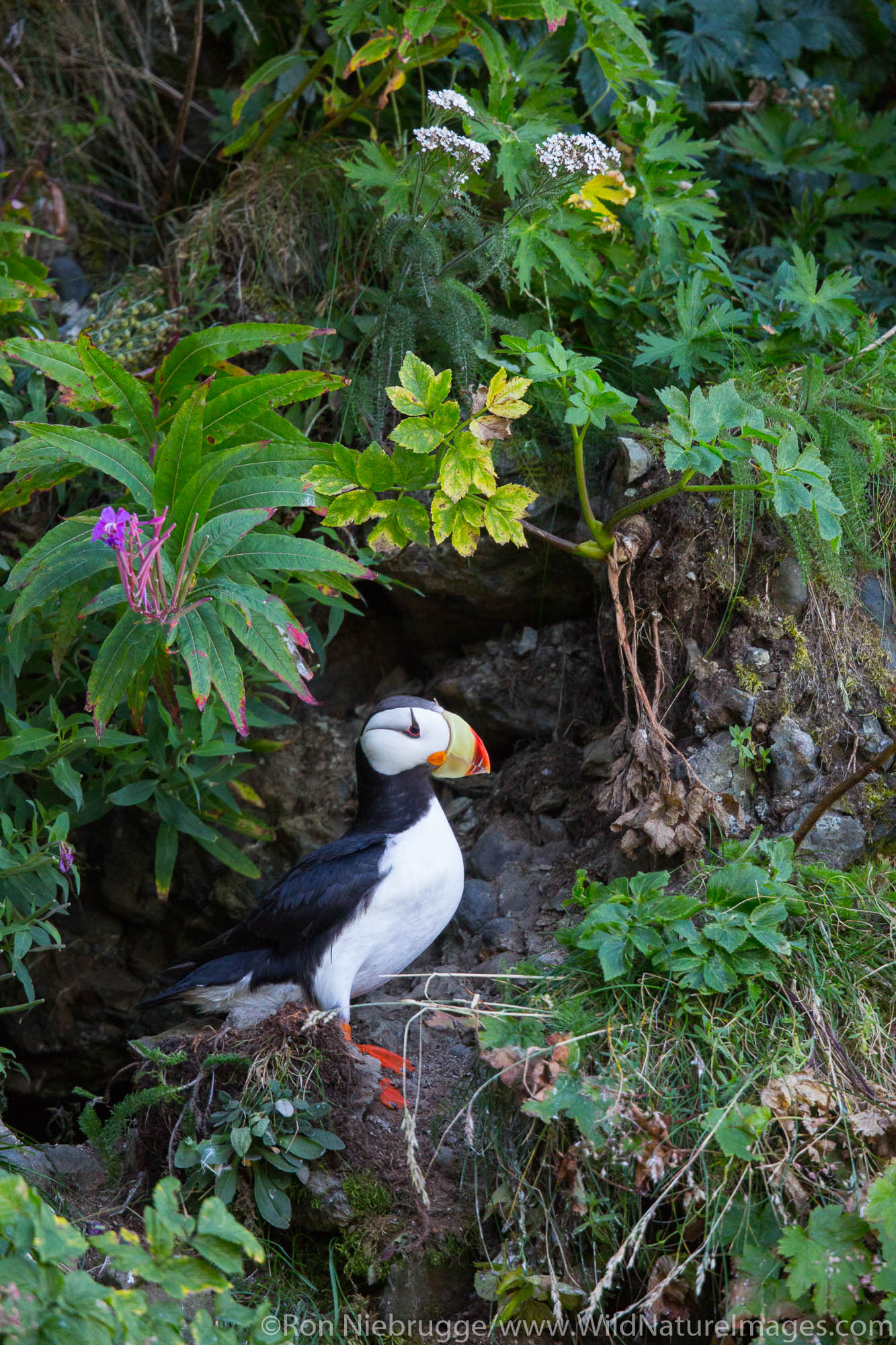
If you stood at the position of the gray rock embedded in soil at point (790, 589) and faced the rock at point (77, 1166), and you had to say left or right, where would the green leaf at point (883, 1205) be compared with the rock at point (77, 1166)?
left

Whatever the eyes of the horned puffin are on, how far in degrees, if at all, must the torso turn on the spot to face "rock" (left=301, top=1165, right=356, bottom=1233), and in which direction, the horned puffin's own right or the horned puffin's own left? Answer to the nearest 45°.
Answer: approximately 90° to the horned puffin's own right

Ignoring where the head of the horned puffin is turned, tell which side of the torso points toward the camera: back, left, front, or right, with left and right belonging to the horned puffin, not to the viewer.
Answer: right

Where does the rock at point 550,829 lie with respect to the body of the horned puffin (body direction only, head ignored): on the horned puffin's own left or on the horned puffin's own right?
on the horned puffin's own left

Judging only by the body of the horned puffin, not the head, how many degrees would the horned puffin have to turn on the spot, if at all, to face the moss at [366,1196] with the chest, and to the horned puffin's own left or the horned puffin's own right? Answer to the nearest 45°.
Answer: approximately 90° to the horned puffin's own right

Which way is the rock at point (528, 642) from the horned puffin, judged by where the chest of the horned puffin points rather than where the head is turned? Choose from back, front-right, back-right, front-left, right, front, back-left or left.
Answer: left
